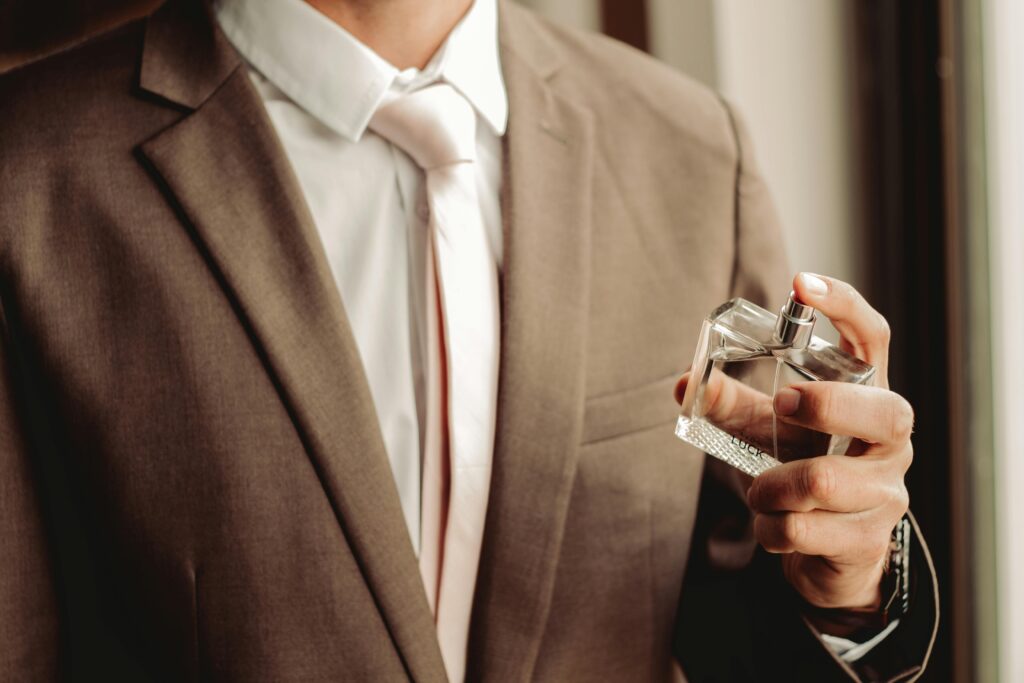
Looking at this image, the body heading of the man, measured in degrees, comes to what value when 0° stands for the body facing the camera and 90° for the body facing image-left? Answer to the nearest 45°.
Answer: approximately 315°
